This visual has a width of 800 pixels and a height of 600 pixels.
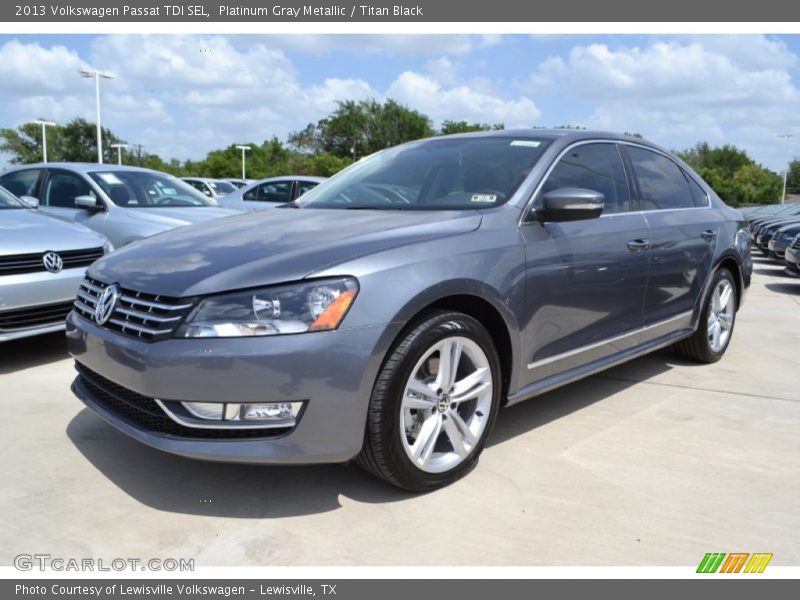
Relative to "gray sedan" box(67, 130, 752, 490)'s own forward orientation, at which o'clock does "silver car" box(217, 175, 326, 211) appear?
The silver car is roughly at 4 o'clock from the gray sedan.

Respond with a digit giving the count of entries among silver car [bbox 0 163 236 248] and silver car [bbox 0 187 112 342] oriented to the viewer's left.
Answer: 0

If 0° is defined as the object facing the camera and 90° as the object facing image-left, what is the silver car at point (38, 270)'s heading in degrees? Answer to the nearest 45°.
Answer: approximately 315°

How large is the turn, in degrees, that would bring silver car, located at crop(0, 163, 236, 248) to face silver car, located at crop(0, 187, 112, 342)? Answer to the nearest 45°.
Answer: approximately 45° to its right

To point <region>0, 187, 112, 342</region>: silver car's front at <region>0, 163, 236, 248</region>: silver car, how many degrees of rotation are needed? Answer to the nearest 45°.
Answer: approximately 135° to its left

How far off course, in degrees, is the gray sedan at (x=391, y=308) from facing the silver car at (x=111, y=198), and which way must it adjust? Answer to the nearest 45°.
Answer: approximately 90° to its right
